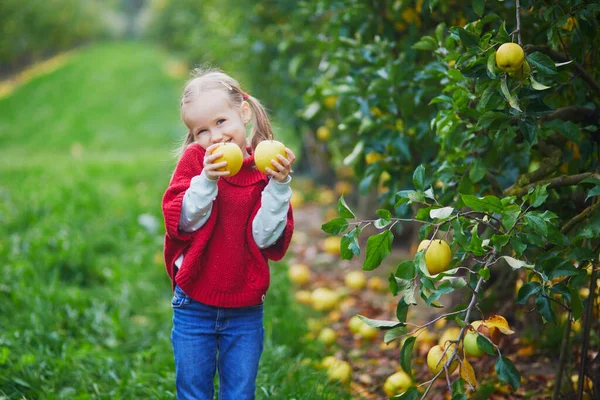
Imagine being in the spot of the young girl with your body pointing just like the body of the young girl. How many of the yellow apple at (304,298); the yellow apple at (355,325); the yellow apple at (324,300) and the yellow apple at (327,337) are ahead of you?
0

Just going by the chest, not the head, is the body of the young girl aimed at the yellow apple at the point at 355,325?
no

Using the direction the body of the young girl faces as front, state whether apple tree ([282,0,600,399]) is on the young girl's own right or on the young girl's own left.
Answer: on the young girl's own left

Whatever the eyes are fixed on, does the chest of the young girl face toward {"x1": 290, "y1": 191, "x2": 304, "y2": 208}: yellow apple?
no

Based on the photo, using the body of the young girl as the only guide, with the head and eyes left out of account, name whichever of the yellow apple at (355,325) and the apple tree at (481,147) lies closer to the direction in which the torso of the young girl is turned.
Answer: the apple tree

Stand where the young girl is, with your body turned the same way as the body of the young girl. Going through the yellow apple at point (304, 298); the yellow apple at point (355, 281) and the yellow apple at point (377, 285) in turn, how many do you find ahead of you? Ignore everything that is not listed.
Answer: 0

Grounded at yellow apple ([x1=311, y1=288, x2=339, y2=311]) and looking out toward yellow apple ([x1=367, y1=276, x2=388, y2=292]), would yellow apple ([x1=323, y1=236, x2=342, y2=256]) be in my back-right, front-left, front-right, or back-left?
front-left

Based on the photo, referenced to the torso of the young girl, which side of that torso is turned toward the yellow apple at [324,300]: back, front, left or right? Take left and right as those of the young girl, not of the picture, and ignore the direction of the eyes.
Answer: back

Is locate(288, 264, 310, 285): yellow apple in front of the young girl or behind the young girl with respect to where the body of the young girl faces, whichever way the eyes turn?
behind

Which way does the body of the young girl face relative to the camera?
toward the camera

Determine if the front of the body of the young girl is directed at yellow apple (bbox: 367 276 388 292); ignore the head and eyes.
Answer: no
